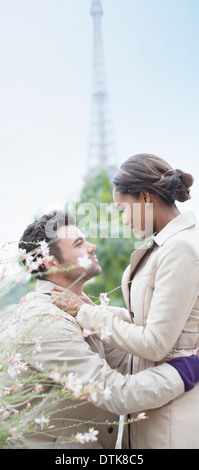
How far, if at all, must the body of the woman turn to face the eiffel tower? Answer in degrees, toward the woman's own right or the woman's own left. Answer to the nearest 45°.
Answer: approximately 90° to the woman's own right

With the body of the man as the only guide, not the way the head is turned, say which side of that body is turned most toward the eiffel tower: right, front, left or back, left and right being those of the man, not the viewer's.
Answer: left

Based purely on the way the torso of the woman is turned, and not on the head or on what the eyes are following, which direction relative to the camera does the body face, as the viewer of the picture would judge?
to the viewer's left

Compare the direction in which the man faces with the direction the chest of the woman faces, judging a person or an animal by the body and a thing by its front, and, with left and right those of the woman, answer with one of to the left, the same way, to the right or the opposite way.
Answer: the opposite way

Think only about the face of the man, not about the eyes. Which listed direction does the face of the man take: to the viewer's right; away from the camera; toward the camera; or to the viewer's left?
to the viewer's right

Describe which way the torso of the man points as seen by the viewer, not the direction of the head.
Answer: to the viewer's right
